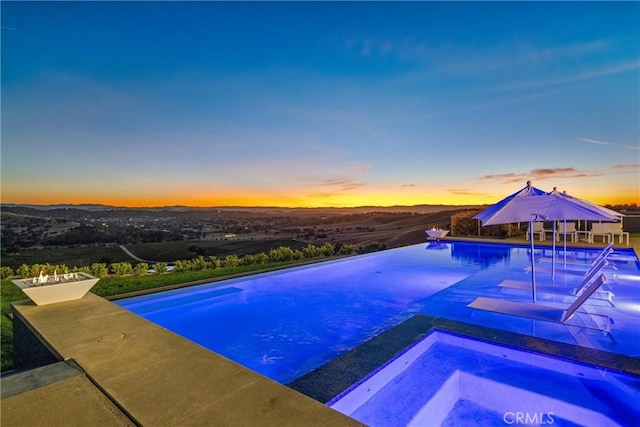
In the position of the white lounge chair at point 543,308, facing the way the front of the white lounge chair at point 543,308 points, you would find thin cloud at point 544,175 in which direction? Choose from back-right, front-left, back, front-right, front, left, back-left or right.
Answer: right

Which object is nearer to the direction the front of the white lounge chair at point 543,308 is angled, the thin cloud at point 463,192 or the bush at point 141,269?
the bush

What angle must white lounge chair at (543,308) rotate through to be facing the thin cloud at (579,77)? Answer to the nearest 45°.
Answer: approximately 90° to its right

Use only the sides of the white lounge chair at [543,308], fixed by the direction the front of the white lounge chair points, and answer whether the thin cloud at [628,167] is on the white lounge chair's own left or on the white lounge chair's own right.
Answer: on the white lounge chair's own right

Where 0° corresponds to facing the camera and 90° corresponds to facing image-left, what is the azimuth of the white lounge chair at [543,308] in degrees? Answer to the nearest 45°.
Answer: approximately 90°

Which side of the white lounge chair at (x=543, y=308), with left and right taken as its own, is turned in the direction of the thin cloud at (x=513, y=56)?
right

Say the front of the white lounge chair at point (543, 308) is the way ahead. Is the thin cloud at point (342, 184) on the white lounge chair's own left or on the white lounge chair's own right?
on the white lounge chair's own right

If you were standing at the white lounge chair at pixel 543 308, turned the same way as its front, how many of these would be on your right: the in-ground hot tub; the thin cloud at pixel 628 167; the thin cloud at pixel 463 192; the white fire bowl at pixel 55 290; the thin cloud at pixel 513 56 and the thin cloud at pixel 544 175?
4

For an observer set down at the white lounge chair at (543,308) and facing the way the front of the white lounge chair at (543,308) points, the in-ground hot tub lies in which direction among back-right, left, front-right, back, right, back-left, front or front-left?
left

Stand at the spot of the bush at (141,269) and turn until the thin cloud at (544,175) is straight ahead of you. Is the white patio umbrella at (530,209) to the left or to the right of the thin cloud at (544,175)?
right

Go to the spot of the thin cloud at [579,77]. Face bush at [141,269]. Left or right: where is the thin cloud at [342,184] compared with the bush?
right
